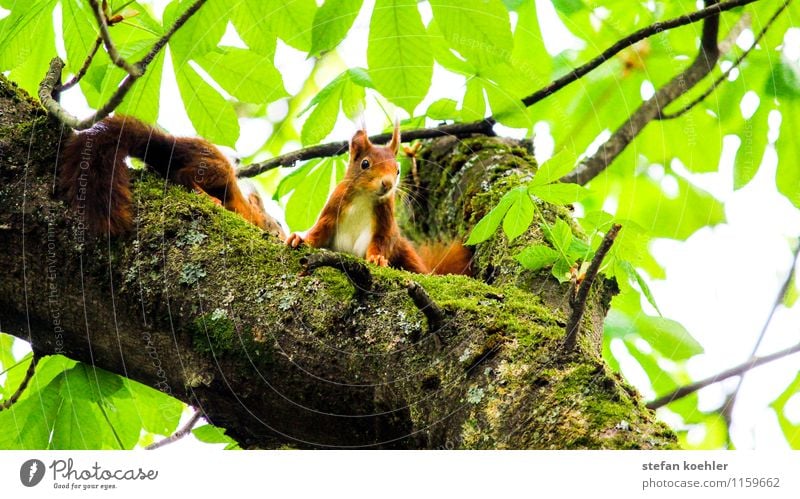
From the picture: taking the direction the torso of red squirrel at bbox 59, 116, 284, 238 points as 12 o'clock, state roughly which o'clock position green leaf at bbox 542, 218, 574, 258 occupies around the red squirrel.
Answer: The green leaf is roughly at 1 o'clock from the red squirrel.

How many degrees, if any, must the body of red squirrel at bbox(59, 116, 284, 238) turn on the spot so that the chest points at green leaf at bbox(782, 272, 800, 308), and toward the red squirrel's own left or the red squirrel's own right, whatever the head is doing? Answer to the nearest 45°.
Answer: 0° — it already faces it

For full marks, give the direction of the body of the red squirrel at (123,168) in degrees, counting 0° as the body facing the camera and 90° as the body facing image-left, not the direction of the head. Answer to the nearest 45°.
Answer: approximately 270°

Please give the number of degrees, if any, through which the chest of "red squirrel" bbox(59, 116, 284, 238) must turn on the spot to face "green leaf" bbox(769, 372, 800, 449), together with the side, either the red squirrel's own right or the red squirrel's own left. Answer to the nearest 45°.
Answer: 0° — it already faces it

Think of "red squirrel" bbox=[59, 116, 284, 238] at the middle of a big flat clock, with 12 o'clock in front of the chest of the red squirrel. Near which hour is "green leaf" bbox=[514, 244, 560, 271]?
The green leaf is roughly at 1 o'clock from the red squirrel.
